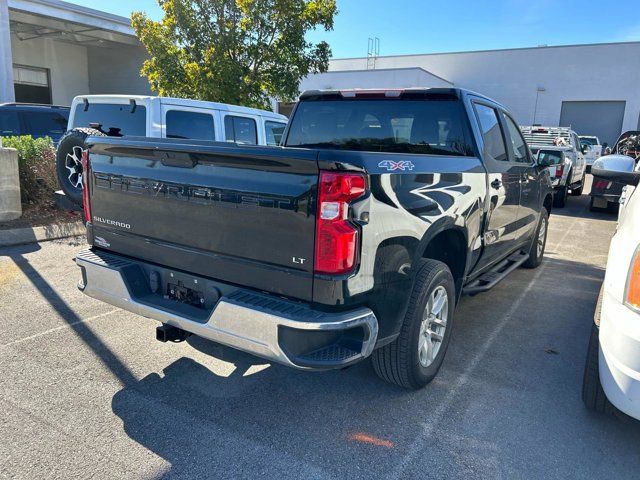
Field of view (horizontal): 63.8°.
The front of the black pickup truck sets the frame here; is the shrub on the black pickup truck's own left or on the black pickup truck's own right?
on the black pickup truck's own left

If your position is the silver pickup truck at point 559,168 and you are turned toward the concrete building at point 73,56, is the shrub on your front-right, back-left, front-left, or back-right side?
front-left

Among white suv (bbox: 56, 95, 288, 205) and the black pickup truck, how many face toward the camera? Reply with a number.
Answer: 0

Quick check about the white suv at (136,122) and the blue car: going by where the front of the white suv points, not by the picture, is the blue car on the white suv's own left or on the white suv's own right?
on the white suv's own left

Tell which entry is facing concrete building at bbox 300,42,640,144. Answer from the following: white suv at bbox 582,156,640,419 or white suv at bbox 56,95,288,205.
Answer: white suv at bbox 56,95,288,205

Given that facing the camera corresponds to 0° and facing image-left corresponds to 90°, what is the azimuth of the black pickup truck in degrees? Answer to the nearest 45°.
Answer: approximately 225°

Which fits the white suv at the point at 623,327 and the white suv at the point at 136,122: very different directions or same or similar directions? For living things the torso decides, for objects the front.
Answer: very different directions

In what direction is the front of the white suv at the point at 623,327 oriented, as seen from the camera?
facing the viewer

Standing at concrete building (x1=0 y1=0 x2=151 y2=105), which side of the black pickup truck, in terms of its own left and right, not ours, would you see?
left

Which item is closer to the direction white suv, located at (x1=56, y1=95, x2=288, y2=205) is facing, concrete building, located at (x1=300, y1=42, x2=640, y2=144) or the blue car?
the concrete building

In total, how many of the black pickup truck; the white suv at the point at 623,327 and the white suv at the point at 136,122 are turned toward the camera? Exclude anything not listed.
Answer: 1
